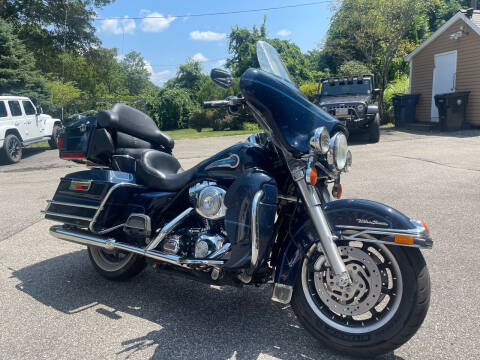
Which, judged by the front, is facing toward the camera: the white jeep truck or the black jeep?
the black jeep

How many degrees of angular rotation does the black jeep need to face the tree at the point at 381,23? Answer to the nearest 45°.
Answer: approximately 180°

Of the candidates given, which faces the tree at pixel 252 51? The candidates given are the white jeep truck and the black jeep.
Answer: the white jeep truck

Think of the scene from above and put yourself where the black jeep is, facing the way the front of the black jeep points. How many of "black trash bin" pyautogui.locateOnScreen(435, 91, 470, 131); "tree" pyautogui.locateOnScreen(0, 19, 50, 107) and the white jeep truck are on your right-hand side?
2

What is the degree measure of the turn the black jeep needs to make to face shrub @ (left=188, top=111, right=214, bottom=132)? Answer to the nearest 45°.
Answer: approximately 135° to its right

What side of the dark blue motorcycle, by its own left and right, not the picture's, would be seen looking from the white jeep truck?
back

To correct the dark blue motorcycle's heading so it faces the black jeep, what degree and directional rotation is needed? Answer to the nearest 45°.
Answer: approximately 135° to its left

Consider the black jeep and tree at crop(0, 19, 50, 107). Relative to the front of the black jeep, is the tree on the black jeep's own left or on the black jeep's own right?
on the black jeep's own right

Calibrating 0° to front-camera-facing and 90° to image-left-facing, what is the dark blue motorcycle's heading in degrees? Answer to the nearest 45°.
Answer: approximately 315°

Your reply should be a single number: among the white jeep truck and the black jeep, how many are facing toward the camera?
1

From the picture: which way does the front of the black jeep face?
toward the camera

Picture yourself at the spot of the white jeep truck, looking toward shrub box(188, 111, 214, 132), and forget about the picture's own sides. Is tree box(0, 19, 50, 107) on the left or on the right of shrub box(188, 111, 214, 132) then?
left

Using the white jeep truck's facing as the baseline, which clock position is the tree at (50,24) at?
The tree is roughly at 11 o'clock from the white jeep truck.

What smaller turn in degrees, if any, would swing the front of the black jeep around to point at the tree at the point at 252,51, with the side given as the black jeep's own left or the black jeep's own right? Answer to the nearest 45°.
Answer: approximately 180°

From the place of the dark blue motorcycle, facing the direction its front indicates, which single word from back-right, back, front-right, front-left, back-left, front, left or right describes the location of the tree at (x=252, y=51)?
back-left

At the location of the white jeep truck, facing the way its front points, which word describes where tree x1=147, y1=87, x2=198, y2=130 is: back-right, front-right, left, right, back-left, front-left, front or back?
front
